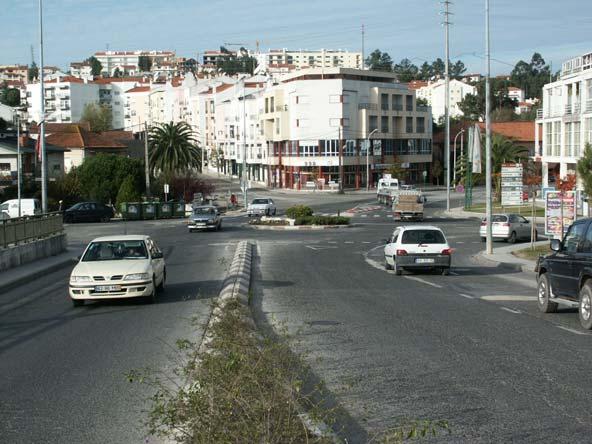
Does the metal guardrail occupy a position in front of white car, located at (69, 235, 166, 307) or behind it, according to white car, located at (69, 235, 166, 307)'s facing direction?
behind

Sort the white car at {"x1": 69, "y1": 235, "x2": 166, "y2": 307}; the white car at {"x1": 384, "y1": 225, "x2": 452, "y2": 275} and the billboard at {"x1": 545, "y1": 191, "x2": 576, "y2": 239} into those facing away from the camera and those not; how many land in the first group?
1

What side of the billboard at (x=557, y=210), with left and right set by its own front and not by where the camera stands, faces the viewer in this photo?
front

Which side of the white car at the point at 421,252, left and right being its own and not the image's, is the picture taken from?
back

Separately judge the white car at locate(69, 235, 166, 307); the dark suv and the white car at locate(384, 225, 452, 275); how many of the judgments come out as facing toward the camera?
1

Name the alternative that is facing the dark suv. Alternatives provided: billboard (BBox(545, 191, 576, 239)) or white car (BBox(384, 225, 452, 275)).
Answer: the billboard

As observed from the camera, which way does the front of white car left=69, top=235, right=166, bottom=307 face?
facing the viewer

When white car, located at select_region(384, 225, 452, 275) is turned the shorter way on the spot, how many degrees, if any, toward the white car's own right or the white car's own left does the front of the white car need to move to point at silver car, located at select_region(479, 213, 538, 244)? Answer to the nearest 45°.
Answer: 0° — it already faces it

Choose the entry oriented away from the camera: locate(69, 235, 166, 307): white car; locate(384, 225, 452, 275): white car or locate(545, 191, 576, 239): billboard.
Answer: locate(384, 225, 452, 275): white car

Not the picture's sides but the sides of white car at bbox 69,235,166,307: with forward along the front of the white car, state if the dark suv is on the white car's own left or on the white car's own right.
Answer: on the white car's own left

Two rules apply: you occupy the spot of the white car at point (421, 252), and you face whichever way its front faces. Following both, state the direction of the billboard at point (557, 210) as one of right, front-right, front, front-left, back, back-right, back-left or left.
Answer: front-right

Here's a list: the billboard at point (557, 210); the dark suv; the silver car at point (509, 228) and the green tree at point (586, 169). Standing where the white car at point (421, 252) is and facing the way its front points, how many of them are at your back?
1

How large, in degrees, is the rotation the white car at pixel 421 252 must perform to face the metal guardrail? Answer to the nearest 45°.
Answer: approximately 90° to its left

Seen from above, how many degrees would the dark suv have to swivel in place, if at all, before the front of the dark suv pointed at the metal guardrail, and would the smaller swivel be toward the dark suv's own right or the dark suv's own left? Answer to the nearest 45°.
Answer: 0° — it already faces it
